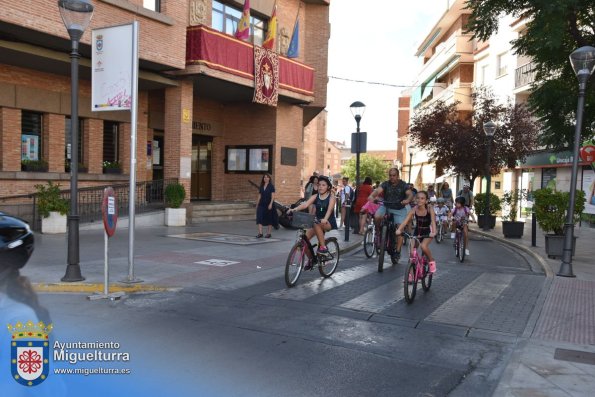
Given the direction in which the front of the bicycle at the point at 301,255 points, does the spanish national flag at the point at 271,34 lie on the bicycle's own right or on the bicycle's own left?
on the bicycle's own right

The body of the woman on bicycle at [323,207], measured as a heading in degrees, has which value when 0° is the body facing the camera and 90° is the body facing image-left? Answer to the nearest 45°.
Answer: approximately 45°

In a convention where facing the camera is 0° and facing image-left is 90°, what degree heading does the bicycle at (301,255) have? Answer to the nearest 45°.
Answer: approximately 45°

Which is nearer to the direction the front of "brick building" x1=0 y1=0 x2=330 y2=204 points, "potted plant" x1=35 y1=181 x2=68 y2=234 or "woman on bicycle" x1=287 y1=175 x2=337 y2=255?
the woman on bicycle

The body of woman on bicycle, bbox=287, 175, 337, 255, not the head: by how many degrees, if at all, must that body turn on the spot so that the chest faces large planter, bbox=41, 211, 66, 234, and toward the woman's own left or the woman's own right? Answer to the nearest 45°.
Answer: approximately 90° to the woman's own right

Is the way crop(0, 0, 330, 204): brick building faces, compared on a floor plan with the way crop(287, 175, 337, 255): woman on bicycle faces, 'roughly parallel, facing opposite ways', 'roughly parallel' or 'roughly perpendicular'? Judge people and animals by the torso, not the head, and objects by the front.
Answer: roughly perpendicular

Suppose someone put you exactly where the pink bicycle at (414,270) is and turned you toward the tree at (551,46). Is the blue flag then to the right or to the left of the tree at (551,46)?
left

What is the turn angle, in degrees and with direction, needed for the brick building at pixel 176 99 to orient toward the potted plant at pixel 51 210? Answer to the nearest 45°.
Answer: approximately 90° to its right

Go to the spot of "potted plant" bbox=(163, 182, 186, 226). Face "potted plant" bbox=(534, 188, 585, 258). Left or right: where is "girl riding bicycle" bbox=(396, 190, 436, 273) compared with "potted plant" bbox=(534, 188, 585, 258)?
right

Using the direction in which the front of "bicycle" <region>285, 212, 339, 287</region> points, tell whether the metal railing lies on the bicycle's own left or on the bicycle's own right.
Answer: on the bicycle's own right

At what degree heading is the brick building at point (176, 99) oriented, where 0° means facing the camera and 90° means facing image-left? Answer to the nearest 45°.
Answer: approximately 315°

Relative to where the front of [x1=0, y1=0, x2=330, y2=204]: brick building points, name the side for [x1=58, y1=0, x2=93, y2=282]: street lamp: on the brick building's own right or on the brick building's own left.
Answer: on the brick building's own right

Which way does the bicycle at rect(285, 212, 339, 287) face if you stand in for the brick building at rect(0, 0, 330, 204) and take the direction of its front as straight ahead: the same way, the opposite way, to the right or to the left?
to the right

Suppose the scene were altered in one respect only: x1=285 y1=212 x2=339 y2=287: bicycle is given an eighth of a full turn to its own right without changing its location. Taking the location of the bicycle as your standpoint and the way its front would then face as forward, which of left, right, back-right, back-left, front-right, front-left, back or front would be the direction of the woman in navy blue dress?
right

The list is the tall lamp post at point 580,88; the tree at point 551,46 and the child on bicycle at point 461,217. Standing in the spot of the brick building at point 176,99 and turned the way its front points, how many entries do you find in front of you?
3

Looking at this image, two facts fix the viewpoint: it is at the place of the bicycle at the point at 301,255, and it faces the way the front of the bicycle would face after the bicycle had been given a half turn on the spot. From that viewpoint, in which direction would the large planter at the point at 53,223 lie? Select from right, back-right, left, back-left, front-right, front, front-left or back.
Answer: left

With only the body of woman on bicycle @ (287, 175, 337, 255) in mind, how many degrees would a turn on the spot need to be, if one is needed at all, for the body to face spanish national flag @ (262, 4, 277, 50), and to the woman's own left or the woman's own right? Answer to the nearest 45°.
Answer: approximately 135° to the woman's own right
